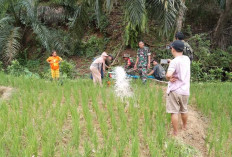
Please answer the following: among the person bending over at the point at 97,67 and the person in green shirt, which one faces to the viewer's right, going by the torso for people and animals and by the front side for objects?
the person bending over

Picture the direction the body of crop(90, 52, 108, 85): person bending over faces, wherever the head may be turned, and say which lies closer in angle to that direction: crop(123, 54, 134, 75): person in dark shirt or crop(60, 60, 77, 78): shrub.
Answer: the person in dark shirt

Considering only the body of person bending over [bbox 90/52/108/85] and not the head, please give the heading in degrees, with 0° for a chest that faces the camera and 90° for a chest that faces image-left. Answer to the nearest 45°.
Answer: approximately 270°

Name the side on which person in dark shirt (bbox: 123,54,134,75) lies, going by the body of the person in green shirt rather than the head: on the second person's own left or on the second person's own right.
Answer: on the second person's own right

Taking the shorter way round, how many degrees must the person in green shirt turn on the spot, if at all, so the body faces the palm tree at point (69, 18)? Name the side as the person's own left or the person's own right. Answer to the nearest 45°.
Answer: approximately 90° to the person's own right

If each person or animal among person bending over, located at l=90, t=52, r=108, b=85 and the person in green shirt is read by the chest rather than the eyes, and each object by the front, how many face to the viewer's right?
1

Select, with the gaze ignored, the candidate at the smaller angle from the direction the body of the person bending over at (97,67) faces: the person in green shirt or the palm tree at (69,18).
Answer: the person in green shirt

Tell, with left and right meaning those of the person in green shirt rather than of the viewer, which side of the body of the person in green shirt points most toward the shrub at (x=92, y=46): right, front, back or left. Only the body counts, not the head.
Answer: right

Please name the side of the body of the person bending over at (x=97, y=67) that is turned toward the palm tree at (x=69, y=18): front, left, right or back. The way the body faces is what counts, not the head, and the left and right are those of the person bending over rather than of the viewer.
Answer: left

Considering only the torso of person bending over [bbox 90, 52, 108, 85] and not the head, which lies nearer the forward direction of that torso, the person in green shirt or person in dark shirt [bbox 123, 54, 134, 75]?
the person in green shirt

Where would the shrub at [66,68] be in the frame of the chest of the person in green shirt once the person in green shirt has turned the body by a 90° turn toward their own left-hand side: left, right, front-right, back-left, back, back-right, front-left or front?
back

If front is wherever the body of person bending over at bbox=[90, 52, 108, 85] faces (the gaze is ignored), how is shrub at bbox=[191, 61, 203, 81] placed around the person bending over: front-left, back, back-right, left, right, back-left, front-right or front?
front-left

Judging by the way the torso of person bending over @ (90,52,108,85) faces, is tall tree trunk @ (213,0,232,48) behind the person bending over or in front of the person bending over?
in front

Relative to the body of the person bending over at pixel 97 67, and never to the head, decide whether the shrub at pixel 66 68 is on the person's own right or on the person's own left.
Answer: on the person's own left

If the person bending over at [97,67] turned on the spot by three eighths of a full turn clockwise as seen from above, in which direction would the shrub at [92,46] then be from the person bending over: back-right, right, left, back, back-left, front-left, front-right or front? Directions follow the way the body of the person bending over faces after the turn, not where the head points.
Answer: back-right
